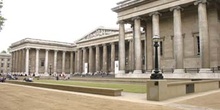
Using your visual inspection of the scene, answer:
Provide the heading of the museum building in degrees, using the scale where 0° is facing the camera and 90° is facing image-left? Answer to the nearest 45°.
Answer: approximately 45°

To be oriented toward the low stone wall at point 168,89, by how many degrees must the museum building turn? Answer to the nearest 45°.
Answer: approximately 45° to its left
